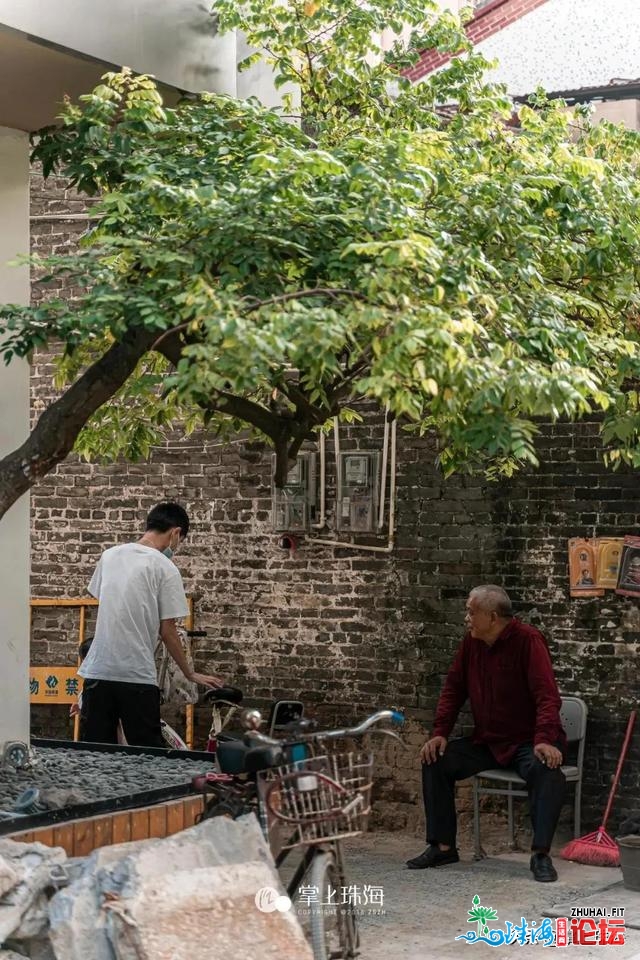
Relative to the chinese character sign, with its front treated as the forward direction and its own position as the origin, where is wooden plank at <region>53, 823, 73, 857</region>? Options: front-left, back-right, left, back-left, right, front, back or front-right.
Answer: front

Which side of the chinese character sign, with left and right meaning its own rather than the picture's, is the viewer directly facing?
front

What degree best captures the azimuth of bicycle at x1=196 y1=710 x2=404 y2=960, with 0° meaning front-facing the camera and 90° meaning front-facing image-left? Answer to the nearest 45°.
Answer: approximately 315°

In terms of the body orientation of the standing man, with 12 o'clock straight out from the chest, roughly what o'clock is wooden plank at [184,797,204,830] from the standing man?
The wooden plank is roughly at 4 o'clock from the standing man.

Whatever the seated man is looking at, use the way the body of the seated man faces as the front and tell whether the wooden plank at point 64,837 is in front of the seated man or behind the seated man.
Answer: in front

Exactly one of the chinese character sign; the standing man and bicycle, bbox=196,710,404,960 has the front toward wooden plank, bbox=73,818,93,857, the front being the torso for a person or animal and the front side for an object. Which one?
the chinese character sign

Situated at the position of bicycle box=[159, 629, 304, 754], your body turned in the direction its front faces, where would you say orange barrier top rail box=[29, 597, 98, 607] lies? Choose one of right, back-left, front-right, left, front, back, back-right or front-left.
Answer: front-right

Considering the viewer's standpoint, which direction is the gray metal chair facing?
facing the viewer and to the left of the viewer

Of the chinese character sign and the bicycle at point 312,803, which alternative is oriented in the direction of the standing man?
the chinese character sign

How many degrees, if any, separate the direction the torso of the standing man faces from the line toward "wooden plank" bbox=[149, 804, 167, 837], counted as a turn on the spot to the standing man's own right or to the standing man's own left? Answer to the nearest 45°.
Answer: approximately 135° to the standing man's own right

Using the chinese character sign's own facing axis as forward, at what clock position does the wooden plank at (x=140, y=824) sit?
The wooden plank is roughly at 12 o'clock from the chinese character sign.

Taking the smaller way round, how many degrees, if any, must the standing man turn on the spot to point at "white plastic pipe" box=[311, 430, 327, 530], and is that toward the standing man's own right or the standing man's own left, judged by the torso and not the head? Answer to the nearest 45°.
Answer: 0° — they already face it

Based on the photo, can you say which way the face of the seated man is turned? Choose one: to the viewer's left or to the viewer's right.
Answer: to the viewer's left

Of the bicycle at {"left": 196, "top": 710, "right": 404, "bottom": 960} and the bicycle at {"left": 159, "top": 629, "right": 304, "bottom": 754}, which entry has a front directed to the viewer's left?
the bicycle at {"left": 159, "top": 629, "right": 304, "bottom": 754}

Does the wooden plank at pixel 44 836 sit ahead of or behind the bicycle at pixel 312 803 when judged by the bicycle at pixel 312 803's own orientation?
behind

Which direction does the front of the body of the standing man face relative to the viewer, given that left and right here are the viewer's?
facing away from the viewer and to the right of the viewer
